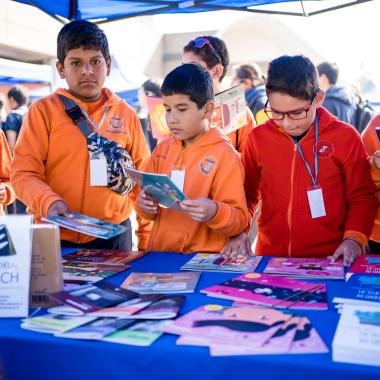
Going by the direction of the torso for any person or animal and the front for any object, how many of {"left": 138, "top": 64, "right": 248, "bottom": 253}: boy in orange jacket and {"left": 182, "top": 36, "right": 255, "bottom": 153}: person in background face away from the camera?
0

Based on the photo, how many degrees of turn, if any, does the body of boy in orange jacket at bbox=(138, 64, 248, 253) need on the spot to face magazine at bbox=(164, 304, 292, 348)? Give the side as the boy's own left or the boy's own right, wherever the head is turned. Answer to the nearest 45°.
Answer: approximately 45° to the boy's own left

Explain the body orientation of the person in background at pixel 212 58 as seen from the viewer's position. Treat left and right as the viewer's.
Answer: facing the viewer and to the left of the viewer

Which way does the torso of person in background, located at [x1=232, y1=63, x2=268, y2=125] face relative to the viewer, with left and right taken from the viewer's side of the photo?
facing to the left of the viewer

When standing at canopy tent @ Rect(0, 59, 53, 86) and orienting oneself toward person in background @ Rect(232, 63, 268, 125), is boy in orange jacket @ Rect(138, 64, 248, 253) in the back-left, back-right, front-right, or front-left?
front-right

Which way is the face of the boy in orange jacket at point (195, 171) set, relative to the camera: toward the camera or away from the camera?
toward the camera

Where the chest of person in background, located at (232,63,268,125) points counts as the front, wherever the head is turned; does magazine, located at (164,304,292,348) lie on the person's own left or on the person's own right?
on the person's own left

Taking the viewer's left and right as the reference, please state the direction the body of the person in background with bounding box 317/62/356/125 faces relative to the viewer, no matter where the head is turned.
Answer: facing away from the viewer and to the left of the viewer

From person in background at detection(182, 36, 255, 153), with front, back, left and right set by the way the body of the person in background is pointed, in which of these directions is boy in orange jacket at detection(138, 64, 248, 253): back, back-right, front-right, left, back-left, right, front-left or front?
front-left
